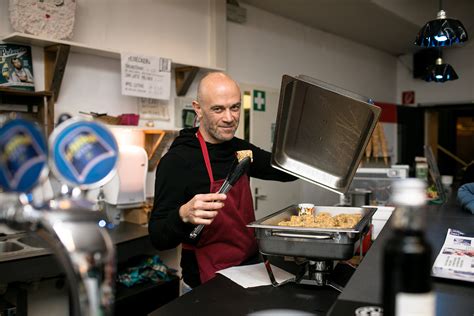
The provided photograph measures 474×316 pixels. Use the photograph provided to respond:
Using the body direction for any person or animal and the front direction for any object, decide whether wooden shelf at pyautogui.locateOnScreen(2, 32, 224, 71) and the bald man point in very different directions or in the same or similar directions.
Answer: same or similar directions

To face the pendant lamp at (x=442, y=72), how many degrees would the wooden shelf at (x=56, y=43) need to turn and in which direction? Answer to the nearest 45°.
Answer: approximately 45° to its left

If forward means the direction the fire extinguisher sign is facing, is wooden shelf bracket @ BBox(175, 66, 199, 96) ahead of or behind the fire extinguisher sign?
ahead

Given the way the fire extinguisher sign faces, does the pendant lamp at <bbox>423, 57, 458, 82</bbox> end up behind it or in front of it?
in front

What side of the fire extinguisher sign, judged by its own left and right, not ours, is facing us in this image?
front

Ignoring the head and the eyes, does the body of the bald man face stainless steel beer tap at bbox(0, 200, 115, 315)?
no

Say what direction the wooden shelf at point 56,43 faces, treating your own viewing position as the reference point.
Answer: facing the viewer and to the right of the viewer

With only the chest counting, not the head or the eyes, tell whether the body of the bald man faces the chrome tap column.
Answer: no

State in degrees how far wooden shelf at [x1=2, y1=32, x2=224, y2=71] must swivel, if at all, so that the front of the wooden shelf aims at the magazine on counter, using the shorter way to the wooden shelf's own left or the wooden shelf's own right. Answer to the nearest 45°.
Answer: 0° — it already faces it

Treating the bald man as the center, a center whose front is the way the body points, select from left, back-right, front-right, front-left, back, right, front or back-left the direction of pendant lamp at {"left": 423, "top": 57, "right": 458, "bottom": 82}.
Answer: left

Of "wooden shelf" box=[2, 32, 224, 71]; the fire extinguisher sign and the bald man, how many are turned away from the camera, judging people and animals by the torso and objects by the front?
0

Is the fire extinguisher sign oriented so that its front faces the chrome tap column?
yes

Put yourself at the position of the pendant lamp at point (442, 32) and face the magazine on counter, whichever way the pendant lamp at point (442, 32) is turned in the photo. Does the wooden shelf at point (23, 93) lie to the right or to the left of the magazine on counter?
right
